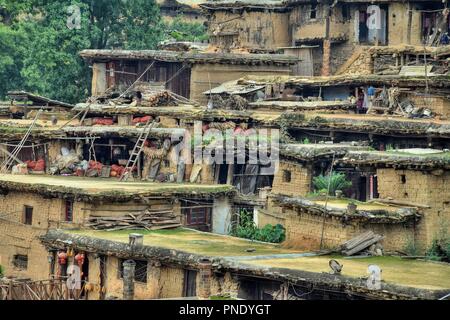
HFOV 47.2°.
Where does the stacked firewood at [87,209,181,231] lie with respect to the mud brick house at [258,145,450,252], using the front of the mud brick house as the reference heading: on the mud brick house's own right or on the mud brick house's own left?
on the mud brick house's own right

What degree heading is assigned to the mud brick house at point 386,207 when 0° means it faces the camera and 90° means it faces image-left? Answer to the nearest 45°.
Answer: approximately 0°
